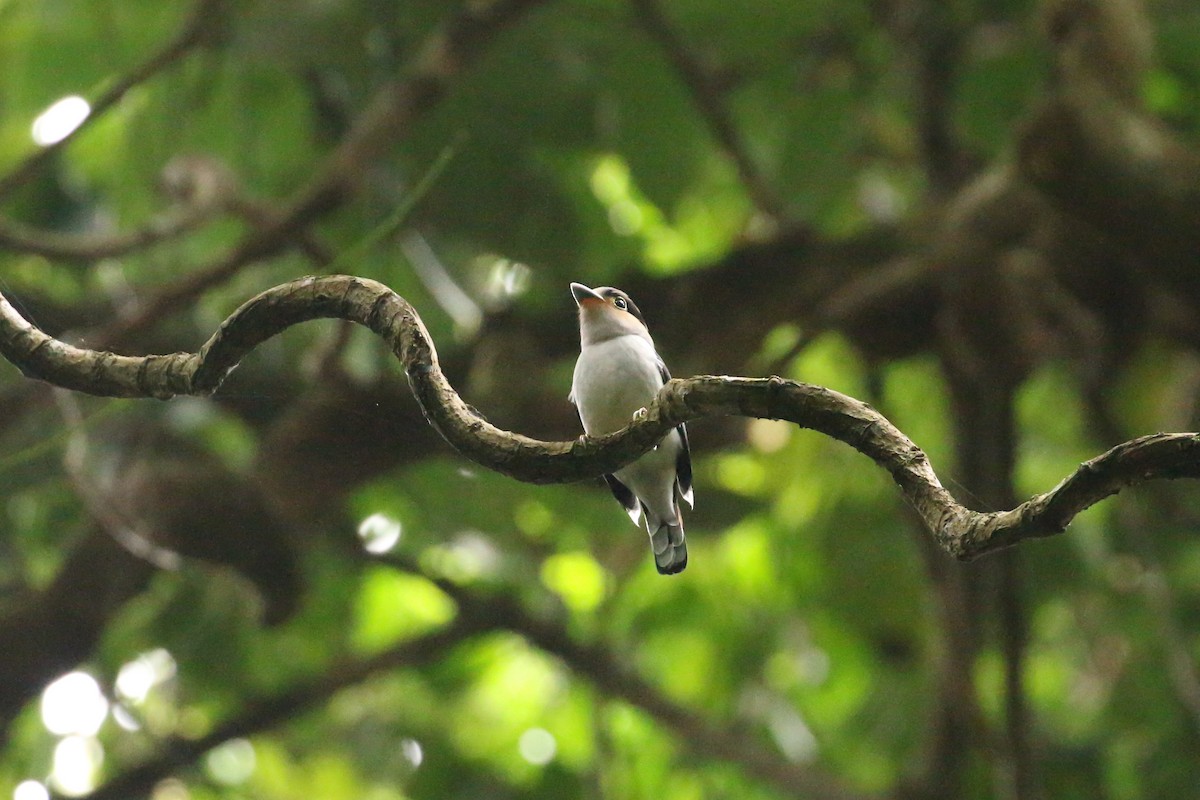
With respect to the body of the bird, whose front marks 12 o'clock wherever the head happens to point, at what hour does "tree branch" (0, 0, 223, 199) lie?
The tree branch is roughly at 4 o'clock from the bird.

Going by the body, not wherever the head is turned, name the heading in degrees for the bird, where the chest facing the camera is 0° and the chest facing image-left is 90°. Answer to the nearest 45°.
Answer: approximately 45°
